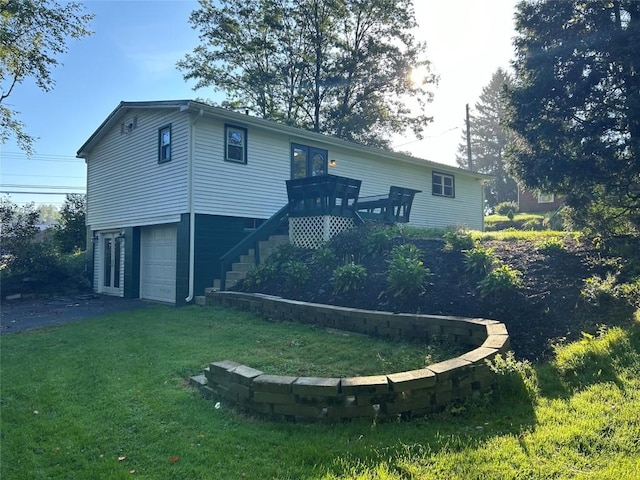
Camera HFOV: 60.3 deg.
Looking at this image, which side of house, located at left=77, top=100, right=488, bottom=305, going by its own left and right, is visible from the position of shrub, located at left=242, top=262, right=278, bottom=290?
front

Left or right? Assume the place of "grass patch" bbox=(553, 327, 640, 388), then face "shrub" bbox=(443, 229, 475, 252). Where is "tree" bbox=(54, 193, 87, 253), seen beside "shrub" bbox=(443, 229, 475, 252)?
left

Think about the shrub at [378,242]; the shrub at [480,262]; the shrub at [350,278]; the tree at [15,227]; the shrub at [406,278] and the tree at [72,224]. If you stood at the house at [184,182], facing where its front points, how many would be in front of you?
4

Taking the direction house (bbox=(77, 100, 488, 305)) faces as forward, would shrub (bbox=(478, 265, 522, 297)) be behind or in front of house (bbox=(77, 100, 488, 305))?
in front

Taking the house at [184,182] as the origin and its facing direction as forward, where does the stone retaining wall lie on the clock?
The stone retaining wall is roughly at 1 o'clock from the house.

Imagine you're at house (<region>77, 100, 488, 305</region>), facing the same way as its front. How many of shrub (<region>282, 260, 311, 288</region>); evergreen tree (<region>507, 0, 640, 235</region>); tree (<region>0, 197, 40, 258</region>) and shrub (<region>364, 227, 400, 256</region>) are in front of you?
3
